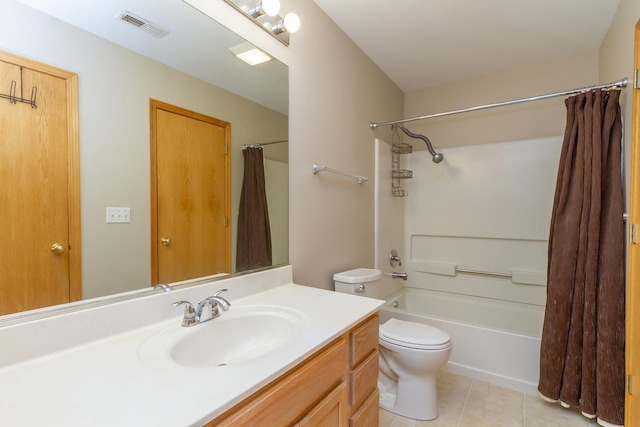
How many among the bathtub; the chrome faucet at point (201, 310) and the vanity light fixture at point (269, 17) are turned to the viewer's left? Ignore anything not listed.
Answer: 0

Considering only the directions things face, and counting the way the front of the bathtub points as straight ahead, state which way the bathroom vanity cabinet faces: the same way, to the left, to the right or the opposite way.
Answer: to the left

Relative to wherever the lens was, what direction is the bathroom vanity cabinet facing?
facing the viewer and to the right of the viewer

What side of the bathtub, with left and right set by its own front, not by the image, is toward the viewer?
front

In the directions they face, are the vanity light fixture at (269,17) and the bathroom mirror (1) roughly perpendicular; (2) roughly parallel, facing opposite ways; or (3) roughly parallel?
roughly parallel

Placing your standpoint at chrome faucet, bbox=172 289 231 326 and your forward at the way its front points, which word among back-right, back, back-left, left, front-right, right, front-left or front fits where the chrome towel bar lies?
left

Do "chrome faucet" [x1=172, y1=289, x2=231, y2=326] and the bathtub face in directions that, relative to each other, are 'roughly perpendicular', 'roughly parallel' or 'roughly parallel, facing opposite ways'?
roughly perpendicular

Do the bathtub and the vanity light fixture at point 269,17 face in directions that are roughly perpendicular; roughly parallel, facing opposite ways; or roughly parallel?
roughly perpendicular

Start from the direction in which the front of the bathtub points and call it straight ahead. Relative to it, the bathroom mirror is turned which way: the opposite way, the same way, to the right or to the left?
to the left

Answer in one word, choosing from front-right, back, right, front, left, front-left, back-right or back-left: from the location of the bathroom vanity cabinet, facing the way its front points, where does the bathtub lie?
left

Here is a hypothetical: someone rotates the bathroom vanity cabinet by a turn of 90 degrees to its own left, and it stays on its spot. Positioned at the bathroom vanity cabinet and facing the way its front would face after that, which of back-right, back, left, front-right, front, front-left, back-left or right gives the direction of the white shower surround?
front

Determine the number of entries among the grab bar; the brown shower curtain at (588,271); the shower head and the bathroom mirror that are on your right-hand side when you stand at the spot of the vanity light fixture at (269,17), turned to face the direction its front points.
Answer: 1

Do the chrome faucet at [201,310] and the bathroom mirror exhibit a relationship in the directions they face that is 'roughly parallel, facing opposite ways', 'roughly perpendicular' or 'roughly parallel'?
roughly parallel

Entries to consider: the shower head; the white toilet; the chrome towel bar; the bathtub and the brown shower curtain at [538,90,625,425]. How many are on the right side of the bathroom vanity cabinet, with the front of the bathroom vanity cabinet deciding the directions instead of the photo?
0

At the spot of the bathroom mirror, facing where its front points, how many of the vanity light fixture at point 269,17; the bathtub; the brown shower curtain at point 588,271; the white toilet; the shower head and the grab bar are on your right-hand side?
0
